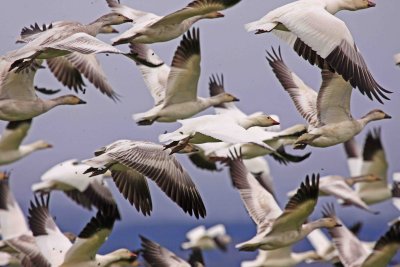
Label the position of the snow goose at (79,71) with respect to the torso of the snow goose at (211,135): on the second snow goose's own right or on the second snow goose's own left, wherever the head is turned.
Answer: on the second snow goose's own left

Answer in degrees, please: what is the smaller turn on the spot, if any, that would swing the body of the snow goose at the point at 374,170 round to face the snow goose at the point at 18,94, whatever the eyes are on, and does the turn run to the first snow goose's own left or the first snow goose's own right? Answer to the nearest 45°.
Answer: approximately 135° to the first snow goose's own right

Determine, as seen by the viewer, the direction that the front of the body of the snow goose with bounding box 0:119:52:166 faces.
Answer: to the viewer's right

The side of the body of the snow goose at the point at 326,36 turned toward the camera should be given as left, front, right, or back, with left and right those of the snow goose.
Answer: right

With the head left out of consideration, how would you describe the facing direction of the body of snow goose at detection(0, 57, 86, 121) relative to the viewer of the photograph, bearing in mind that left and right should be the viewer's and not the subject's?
facing to the right of the viewer

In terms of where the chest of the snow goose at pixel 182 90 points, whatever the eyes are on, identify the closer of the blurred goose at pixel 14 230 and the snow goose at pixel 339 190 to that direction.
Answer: the snow goose

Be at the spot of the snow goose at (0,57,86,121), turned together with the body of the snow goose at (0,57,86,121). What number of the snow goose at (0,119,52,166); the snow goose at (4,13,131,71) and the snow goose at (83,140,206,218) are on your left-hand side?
1
